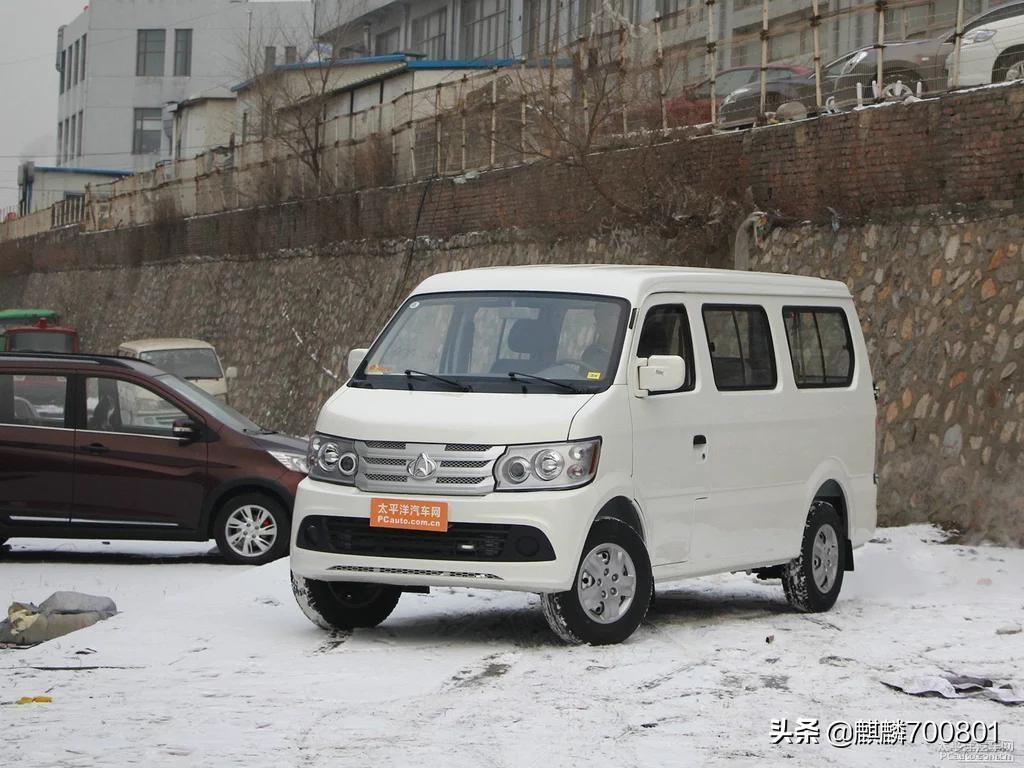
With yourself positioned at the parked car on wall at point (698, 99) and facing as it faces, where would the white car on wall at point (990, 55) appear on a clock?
The white car on wall is roughly at 8 o'clock from the parked car on wall.

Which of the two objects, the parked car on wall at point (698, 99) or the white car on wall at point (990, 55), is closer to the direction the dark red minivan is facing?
the white car on wall

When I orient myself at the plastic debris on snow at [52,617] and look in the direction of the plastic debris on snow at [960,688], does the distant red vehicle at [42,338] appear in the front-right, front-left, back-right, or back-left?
back-left

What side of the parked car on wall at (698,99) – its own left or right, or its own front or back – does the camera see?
left

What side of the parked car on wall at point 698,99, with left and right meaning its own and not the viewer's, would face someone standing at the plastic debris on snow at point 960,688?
left

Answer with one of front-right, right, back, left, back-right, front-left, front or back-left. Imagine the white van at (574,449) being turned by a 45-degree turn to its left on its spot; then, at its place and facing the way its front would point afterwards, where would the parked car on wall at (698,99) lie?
back

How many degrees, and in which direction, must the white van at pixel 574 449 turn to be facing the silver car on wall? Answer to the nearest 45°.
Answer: approximately 135° to its right

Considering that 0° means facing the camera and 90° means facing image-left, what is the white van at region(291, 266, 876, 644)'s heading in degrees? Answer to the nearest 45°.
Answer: approximately 45°

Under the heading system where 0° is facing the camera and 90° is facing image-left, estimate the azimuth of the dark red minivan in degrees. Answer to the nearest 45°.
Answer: approximately 270°

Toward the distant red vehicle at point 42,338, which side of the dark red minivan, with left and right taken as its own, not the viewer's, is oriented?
left

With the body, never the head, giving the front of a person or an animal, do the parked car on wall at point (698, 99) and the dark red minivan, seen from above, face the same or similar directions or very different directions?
very different directions

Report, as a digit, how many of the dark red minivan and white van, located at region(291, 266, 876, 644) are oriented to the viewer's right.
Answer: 1
